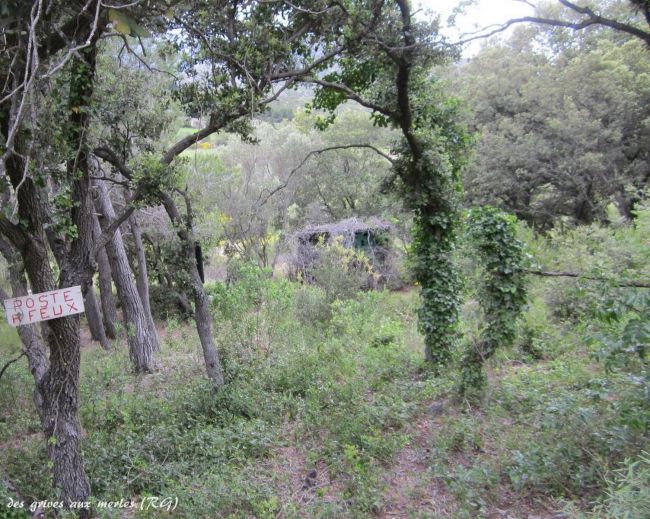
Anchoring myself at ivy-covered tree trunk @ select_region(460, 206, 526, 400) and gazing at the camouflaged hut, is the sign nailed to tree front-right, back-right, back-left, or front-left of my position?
back-left

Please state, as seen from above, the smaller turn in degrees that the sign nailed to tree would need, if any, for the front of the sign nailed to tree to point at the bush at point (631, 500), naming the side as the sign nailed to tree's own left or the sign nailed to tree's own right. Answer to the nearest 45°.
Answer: approximately 45° to the sign nailed to tree's own left

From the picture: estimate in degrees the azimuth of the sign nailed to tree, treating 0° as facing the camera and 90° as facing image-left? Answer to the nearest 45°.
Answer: approximately 0°

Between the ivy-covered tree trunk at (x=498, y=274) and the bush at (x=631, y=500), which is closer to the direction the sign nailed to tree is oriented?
the bush

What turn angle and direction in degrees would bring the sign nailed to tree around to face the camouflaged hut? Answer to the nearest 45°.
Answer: approximately 135° to its left

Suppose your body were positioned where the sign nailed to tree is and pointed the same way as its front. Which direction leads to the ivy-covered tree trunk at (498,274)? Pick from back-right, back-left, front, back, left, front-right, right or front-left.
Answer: left

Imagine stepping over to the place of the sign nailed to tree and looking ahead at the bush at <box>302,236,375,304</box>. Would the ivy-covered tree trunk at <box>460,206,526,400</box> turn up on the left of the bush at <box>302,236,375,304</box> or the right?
right
